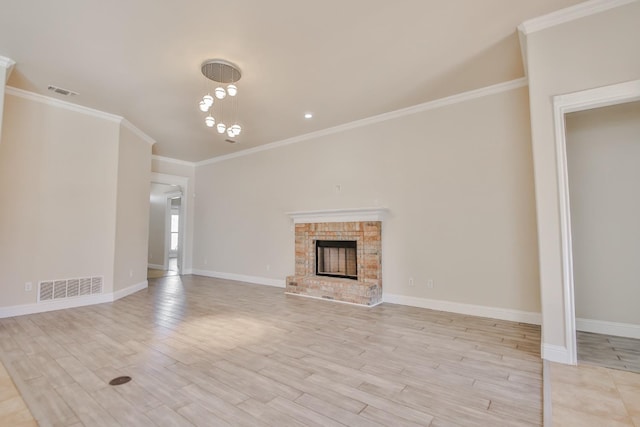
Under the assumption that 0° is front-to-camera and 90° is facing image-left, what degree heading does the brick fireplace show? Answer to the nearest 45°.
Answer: approximately 45°

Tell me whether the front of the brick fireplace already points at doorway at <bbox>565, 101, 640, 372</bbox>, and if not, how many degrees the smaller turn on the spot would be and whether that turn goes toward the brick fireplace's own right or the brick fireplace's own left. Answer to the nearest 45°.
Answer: approximately 90° to the brick fireplace's own left
